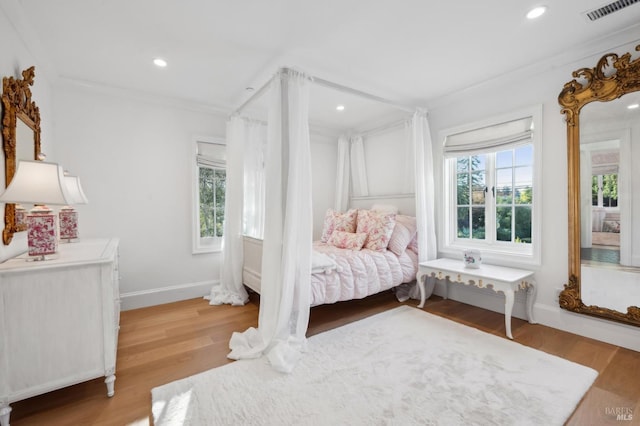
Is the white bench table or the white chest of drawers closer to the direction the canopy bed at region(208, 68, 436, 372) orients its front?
the white chest of drawers

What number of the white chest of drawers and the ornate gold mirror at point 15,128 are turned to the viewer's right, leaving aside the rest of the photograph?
2

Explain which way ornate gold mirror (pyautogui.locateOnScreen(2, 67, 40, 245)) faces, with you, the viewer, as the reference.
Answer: facing to the right of the viewer

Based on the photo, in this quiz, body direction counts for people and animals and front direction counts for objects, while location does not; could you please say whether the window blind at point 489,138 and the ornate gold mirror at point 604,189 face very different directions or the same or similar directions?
same or similar directions

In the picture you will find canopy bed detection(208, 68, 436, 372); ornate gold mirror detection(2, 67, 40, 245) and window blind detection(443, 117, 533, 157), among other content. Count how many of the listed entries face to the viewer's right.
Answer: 1

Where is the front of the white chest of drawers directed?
to the viewer's right

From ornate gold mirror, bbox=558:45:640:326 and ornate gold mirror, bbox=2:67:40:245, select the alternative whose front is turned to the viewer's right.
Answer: ornate gold mirror, bbox=2:67:40:245

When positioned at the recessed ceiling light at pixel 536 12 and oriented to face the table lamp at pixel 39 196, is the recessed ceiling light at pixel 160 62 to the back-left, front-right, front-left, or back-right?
front-right

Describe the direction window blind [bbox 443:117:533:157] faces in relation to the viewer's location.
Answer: facing the viewer and to the left of the viewer

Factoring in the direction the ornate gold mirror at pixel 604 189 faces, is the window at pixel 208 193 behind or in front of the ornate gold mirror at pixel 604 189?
in front

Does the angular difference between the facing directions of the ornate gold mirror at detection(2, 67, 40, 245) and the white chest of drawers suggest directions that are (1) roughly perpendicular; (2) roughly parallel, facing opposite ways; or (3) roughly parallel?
roughly parallel
